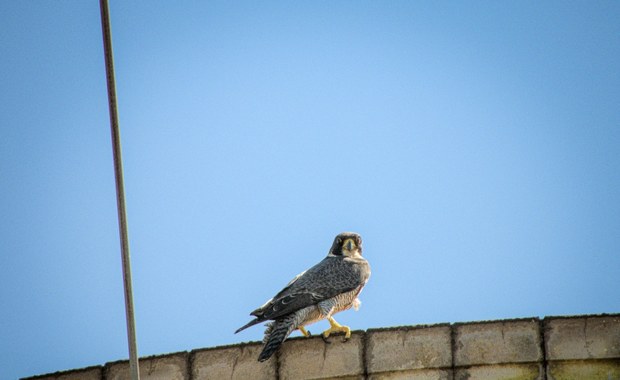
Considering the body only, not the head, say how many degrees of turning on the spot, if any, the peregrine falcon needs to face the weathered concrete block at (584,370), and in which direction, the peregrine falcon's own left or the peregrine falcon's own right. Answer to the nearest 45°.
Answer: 0° — it already faces it

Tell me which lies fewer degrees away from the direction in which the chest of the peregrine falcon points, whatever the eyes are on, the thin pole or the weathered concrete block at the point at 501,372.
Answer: the weathered concrete block

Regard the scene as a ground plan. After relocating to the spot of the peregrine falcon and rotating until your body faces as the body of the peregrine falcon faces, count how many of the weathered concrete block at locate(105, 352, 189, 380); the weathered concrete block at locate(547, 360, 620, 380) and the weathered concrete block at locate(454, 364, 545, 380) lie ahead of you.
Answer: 2

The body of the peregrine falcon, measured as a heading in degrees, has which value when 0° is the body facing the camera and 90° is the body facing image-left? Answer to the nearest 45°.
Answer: approximately 270°

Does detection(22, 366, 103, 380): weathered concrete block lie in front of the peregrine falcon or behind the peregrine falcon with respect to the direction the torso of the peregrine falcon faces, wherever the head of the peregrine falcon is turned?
behind

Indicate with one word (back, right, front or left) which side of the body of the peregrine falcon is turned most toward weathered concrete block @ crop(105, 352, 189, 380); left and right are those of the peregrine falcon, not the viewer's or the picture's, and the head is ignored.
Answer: back

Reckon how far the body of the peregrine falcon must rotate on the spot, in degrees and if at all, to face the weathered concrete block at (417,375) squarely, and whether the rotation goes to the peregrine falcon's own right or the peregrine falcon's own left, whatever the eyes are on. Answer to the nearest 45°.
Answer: approximately 45° to the peregrine falcon's own right
